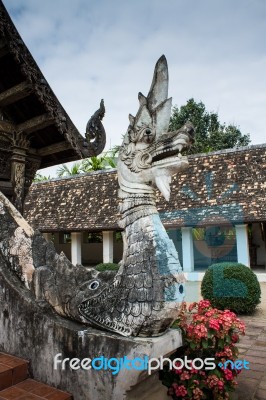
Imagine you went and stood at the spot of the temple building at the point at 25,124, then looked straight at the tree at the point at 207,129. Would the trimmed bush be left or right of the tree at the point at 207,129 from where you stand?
right

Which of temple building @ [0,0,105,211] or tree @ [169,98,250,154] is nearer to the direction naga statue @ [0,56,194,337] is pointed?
the tree

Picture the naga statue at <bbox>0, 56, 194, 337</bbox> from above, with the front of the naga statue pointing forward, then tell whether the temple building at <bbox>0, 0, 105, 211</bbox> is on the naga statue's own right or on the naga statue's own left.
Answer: on the naga statue's own left

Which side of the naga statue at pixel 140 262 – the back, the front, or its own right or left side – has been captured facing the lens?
right

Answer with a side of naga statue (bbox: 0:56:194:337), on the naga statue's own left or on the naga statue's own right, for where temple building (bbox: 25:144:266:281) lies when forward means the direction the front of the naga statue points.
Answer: on the naga statue's own left

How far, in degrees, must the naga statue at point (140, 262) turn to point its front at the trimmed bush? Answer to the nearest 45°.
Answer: approximately 45° to its left

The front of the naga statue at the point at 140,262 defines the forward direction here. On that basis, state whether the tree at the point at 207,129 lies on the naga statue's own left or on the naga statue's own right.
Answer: on the naga statue's own left
